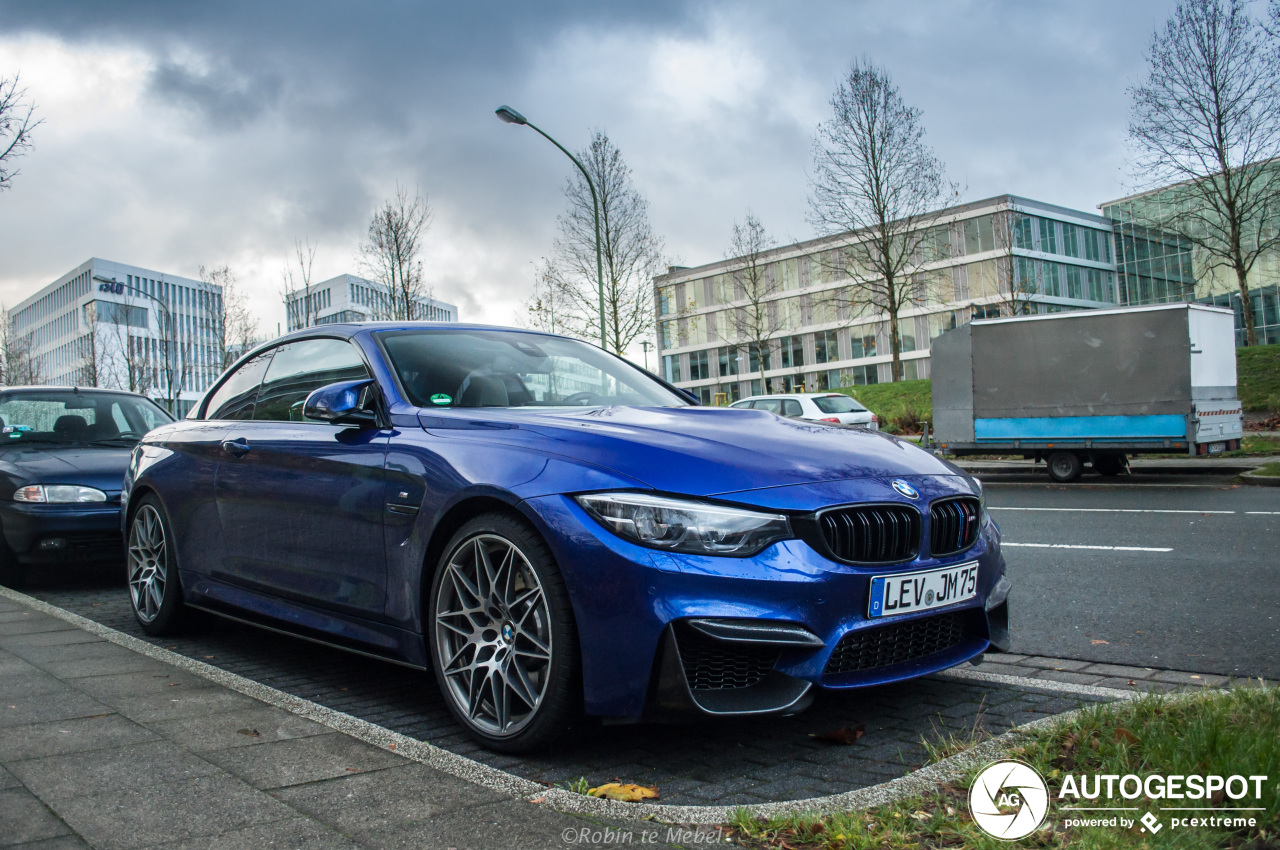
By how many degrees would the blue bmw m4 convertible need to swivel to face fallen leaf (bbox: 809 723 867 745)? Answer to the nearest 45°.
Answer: approximately 45° to its left

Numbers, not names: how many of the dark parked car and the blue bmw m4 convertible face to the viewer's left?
0

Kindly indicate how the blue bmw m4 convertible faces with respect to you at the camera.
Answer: facing the viewer and to the right of the viewer

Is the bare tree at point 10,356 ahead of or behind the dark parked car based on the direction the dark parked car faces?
behind

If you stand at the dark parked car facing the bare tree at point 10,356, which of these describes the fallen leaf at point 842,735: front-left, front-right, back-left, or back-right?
back-right

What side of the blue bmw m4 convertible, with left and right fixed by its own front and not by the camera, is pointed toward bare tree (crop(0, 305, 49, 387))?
back

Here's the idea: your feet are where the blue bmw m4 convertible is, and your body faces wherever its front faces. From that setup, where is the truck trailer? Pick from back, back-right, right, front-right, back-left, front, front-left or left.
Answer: left

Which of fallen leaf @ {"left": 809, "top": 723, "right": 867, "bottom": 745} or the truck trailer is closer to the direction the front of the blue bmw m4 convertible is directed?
the fallen leaf
